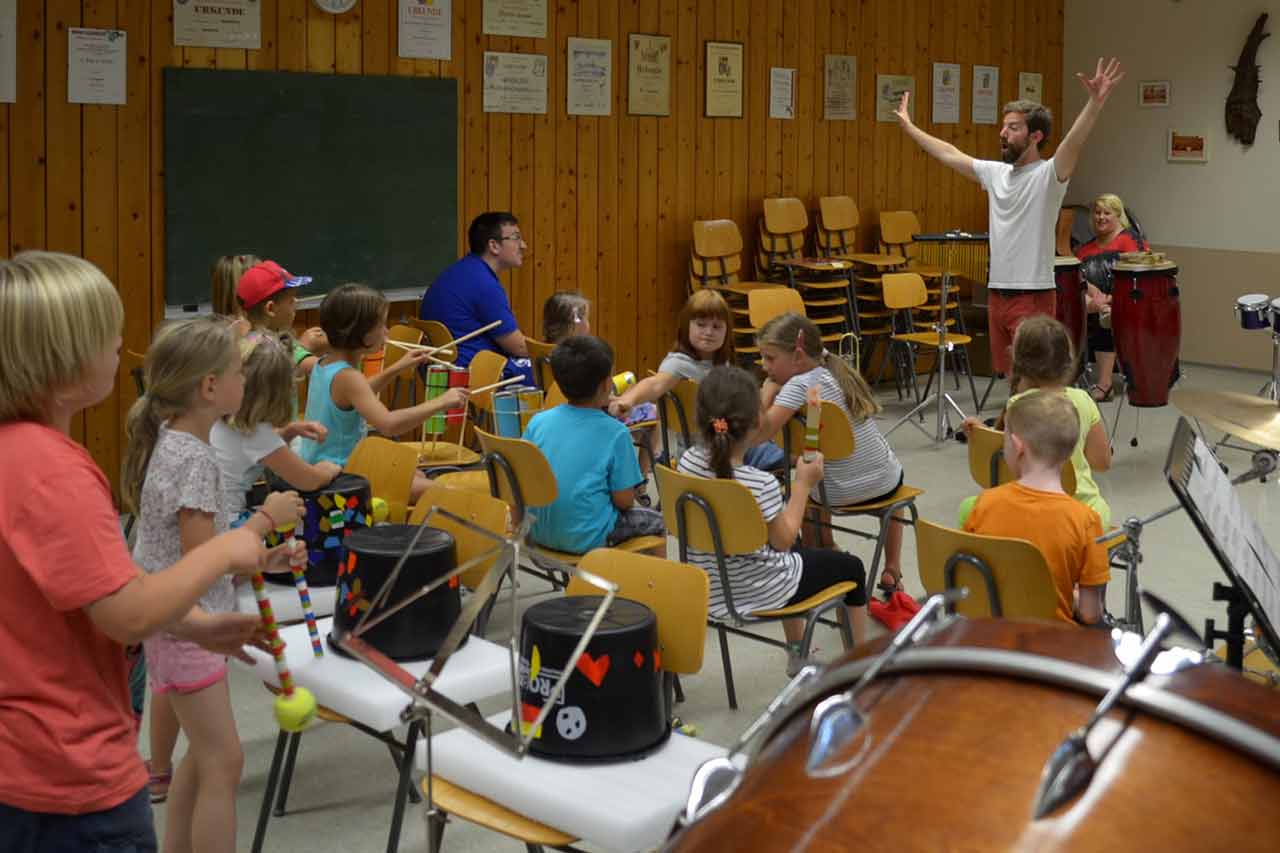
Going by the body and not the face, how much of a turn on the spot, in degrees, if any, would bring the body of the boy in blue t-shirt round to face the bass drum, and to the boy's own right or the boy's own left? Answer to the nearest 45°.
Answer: approximately 135° to the boy's own right

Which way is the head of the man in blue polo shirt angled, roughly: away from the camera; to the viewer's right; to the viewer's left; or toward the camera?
to the viewer's right

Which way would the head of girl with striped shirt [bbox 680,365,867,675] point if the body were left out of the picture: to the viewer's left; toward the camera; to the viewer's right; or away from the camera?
away from the camera

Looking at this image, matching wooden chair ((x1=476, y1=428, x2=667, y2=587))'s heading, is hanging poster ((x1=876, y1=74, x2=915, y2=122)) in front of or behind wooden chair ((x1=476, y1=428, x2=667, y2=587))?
in front

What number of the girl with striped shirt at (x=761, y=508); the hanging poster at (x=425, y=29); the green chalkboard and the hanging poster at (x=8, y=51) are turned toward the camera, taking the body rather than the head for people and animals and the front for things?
3

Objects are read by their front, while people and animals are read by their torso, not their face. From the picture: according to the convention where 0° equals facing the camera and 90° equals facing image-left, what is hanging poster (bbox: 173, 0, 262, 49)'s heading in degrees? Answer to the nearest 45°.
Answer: approximately 0°

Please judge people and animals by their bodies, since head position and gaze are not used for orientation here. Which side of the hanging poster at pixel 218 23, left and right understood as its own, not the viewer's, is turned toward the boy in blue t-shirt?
front

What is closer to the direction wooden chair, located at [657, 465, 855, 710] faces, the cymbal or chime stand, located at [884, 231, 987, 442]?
the chime stand

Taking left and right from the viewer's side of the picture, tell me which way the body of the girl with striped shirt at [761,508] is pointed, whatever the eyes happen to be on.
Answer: facing away from the viewer and to the right of the viewer
